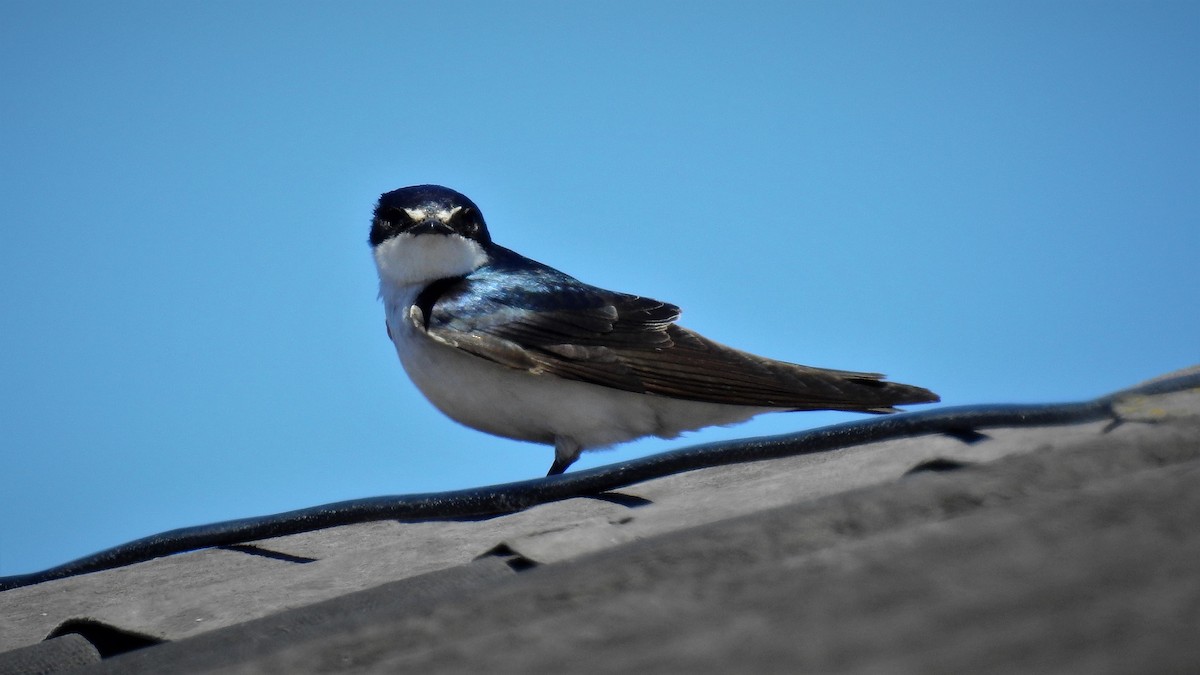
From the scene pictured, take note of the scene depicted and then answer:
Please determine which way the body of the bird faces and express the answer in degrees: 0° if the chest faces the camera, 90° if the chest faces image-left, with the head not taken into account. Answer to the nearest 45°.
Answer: approximately 90°
